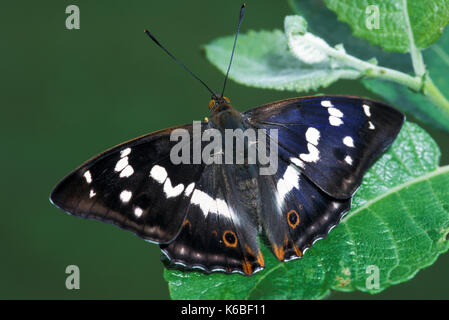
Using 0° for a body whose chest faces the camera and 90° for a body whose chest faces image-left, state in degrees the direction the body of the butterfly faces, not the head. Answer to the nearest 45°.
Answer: approximately 180°

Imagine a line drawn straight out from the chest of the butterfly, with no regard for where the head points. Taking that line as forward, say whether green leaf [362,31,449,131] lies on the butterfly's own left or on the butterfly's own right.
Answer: on the butterfly's own right
